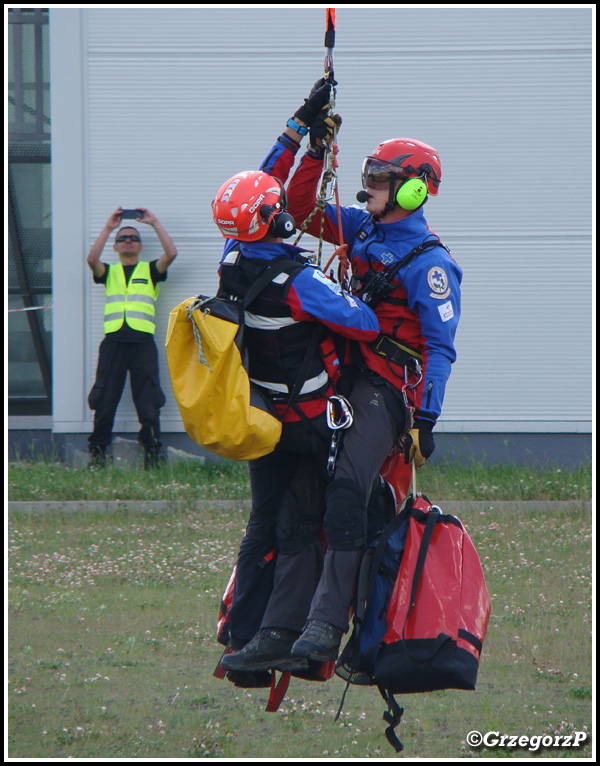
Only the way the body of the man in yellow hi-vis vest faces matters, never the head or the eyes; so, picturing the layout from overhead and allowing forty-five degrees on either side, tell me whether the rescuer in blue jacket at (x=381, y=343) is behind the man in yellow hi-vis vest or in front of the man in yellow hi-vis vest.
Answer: in front

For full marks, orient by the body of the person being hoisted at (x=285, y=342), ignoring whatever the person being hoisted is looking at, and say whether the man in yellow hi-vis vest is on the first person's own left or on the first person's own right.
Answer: on the first person's own left

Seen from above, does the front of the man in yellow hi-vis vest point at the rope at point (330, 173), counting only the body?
yes

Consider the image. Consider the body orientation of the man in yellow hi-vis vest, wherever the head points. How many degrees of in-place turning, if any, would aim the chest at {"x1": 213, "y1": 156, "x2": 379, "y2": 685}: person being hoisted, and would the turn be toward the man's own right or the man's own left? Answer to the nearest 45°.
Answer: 0° — they already face them

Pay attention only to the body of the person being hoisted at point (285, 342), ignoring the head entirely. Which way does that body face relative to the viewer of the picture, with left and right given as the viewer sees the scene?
facing away from the viewer and to the right of the viewer

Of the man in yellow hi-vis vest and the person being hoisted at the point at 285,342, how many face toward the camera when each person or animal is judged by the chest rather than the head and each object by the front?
1

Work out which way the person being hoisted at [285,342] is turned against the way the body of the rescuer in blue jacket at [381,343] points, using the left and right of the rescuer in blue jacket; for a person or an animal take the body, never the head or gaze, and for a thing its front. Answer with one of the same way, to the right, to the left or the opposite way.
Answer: the opposite way

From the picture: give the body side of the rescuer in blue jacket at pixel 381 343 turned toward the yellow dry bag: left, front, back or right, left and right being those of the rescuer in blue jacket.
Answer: front

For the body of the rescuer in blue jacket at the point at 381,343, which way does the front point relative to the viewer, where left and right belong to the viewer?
facing the viewer and to the left of the viewer

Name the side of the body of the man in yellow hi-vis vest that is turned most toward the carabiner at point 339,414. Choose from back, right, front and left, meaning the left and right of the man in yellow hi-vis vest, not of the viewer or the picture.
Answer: front
